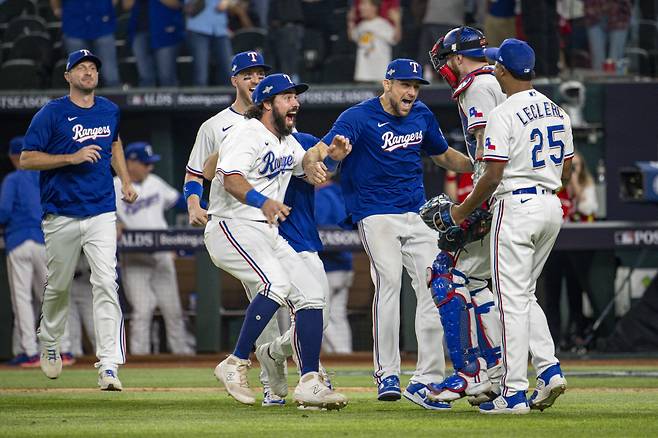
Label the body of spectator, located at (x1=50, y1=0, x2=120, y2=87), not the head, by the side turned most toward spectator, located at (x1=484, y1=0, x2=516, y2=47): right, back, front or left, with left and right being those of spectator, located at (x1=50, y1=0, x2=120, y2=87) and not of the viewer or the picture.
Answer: left

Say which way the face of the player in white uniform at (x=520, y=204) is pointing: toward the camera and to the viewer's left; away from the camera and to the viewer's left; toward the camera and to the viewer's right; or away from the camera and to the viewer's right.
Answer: away from the camera and to the viewer's left

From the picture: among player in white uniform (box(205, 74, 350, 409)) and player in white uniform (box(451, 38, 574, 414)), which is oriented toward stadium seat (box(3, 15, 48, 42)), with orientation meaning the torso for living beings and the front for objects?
player in white uniform (box(451, 38, 574, 414))

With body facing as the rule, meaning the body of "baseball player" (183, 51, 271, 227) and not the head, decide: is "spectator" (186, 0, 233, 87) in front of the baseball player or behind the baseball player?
behind

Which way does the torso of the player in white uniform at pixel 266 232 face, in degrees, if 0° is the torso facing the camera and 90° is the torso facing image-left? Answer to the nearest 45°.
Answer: approximately 315°

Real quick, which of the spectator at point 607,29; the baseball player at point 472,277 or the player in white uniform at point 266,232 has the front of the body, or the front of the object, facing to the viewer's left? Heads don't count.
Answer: the baseball player

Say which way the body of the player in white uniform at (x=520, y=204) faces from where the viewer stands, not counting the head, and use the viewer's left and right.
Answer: facing away from the viewer and to the left of the viewer

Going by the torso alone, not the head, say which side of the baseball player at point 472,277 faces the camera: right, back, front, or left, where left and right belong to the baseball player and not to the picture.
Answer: left

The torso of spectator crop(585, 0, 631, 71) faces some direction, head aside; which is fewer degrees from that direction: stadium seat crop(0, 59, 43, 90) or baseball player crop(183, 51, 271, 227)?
the baseball player

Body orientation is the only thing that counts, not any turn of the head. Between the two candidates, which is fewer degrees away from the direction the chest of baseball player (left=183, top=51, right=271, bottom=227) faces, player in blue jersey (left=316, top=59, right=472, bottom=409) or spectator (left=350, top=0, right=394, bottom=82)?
the player in blue jersey

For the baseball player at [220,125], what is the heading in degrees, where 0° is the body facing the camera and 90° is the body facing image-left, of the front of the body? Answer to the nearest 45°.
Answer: approximately 315°

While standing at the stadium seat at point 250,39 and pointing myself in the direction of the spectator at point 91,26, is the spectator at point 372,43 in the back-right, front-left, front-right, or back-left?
back-left
